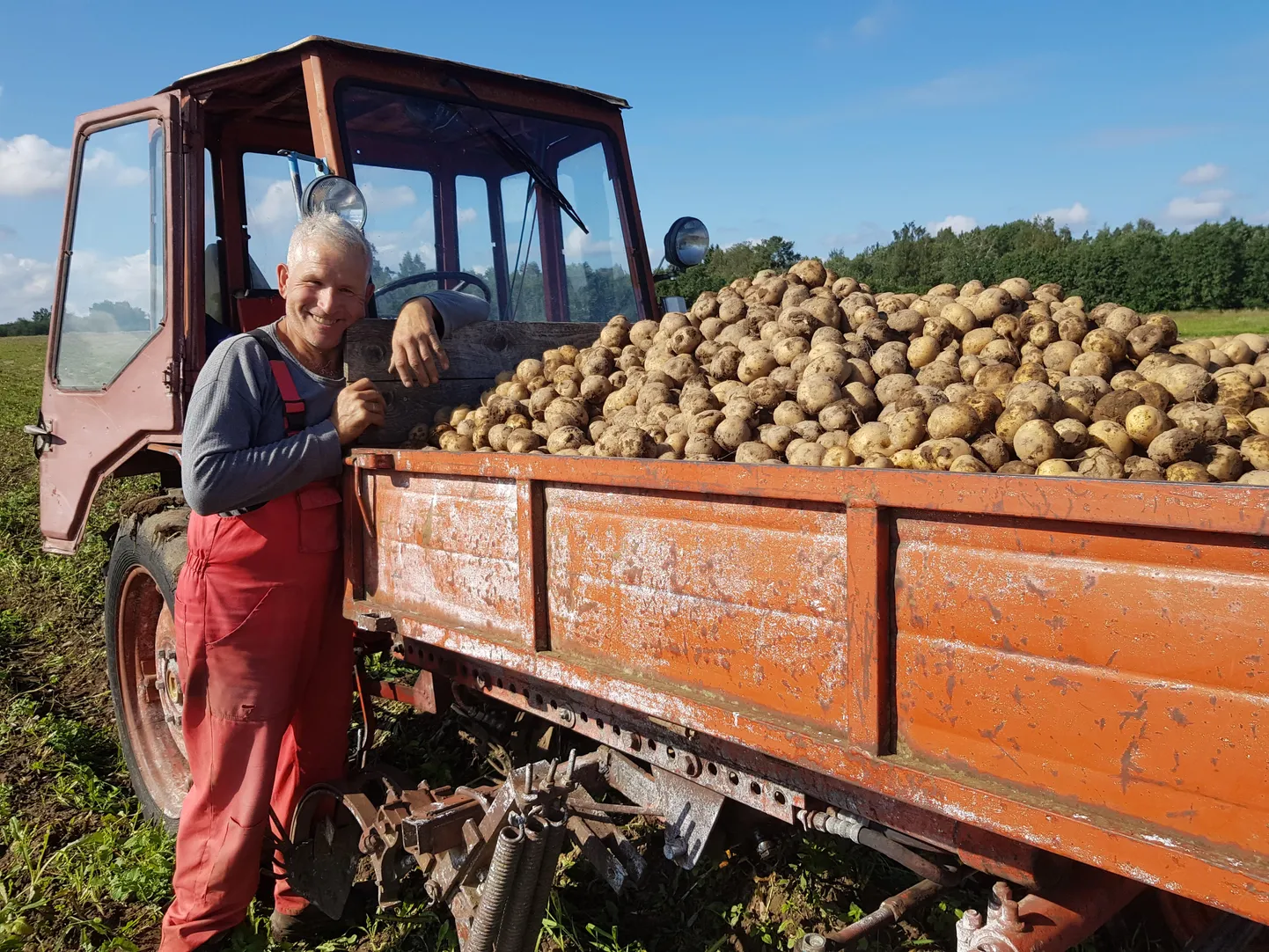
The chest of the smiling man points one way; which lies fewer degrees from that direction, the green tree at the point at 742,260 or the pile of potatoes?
the pile of potatoes

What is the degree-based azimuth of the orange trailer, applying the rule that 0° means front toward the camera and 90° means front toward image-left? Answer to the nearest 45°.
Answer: approximately 315°

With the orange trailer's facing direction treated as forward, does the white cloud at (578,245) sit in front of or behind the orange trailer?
behind

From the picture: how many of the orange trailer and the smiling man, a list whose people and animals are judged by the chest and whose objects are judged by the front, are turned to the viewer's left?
0

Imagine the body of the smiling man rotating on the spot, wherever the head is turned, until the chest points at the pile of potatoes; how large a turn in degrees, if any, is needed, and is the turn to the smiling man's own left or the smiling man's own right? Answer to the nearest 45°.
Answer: approximately 45° to the smiling man's own left

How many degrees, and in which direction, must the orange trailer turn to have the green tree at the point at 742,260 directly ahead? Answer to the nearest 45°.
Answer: approximately 135° to its left

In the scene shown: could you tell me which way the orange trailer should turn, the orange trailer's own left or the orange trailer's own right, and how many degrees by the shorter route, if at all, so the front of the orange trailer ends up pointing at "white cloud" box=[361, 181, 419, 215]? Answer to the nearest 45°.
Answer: approximately 180°
